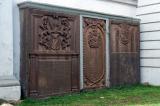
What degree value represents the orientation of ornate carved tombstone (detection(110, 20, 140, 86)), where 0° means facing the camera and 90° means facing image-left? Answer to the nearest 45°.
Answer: approximately 315°

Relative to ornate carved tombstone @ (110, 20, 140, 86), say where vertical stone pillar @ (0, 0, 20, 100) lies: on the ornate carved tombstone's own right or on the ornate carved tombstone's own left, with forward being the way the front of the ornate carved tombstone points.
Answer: on the ornate carved tombstone's own right

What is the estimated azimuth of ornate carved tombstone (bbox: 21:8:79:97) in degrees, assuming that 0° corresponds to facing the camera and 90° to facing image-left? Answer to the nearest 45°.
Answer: approximately 315°

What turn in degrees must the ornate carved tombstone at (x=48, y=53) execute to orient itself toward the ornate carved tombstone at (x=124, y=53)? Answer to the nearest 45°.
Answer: approximately 90° to its left

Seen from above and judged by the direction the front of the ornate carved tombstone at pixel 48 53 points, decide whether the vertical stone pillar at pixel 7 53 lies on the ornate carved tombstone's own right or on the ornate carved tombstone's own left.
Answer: on the ornate carved tombstone's own right

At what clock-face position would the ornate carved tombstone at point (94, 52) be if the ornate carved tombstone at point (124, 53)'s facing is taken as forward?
the ornate carved tombstone at point (94, 52) is roughly at 3 o'clock from the ornate carved tombstone at point (124, 53).

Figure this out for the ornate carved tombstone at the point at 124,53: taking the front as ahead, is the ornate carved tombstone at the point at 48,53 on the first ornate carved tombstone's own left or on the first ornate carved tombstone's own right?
on the first ornate carved tombstone's own right
